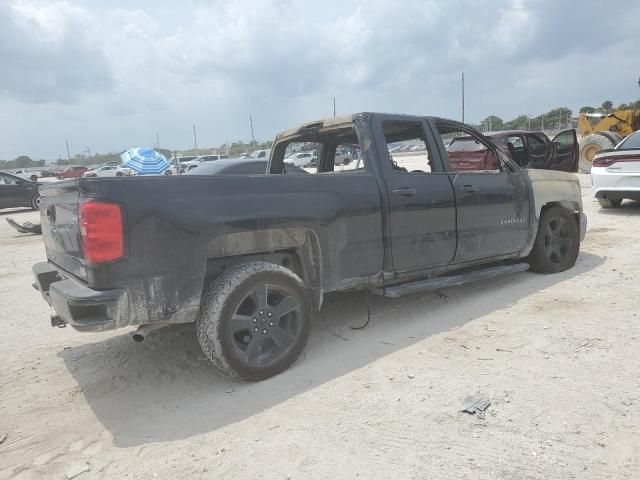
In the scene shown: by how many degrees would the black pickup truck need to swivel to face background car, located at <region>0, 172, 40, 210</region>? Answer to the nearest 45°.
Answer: approximately 90° to its left

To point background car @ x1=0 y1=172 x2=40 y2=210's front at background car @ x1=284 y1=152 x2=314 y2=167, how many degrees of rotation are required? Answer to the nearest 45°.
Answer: approximately 90° to its right

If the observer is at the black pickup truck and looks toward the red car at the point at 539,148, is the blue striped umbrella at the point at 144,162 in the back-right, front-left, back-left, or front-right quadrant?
front-left

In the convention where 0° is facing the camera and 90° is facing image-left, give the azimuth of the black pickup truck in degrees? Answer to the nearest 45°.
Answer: approximately 225°

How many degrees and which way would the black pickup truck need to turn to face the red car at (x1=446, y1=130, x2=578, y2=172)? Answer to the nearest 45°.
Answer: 0° — it already faces it

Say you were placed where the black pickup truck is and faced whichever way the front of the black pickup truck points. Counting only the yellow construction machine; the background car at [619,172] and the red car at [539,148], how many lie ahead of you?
3

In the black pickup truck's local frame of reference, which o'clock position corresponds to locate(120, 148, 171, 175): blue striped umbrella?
The blue striped umbrella is roughly at 10 o'clock from the black pickup truck.

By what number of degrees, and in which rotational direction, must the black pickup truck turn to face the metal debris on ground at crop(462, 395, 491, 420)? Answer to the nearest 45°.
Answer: approximately 90° to its right

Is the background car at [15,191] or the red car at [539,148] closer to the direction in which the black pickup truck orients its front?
the red car

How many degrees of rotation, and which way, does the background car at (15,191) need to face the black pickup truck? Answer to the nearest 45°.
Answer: approximately 90° to its right

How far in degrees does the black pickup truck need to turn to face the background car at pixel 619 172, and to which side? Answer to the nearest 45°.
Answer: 0° — it already faces it

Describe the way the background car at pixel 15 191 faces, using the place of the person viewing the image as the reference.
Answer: facing to the right of the viewer
